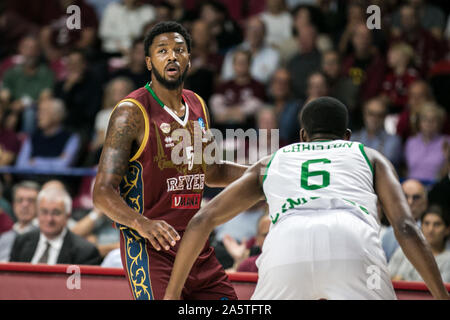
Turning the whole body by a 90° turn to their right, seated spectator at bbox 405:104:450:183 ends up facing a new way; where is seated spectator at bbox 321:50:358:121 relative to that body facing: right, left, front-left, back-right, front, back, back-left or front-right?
front-right

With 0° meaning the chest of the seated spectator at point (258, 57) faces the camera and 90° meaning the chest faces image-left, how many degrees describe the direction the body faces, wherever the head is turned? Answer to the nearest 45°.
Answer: approximately 0°

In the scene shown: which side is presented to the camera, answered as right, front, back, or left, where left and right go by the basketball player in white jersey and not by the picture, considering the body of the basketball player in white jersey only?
back

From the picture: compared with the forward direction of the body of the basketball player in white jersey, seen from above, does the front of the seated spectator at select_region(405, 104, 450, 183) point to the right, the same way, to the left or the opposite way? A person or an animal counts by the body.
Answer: the opposite way

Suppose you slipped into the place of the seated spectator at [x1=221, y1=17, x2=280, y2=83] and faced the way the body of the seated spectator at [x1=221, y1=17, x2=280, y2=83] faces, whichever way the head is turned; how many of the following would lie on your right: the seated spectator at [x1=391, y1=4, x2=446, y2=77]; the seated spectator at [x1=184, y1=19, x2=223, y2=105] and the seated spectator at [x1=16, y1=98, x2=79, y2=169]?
2

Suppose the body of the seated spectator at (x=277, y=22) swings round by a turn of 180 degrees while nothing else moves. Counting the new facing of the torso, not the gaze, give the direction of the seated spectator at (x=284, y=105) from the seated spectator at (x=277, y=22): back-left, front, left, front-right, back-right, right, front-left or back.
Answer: back

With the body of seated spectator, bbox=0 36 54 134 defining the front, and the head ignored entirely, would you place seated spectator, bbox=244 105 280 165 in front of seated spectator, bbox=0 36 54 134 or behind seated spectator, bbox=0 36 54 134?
in front

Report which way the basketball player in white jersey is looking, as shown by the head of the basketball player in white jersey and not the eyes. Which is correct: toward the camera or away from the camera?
away from the camera

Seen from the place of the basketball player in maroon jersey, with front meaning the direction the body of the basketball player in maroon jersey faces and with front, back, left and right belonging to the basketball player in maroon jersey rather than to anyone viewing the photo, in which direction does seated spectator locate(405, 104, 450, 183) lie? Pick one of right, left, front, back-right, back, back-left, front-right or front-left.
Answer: left

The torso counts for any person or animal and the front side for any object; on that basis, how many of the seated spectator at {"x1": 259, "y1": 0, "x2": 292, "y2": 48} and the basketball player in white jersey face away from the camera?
1

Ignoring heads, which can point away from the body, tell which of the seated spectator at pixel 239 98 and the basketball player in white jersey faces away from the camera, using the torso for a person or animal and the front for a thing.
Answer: the basketball player in white jersey

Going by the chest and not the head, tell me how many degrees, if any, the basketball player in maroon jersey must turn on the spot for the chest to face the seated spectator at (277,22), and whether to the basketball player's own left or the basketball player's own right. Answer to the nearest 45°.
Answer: approximately 135° to the basketball player's own left

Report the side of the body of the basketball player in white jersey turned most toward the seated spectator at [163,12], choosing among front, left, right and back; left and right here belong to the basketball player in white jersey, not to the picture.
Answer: front

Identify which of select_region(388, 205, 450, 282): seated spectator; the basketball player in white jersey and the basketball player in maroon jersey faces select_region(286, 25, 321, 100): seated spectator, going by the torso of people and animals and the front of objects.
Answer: the basketball player in white jersey

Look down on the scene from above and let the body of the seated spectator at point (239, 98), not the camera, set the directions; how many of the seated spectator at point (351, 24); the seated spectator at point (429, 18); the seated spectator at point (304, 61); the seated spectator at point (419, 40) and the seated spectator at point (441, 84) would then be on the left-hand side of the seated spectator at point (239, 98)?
5

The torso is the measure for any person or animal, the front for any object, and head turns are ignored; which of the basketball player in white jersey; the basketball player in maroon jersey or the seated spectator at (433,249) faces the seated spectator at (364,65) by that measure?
the basketball player in white jersey
